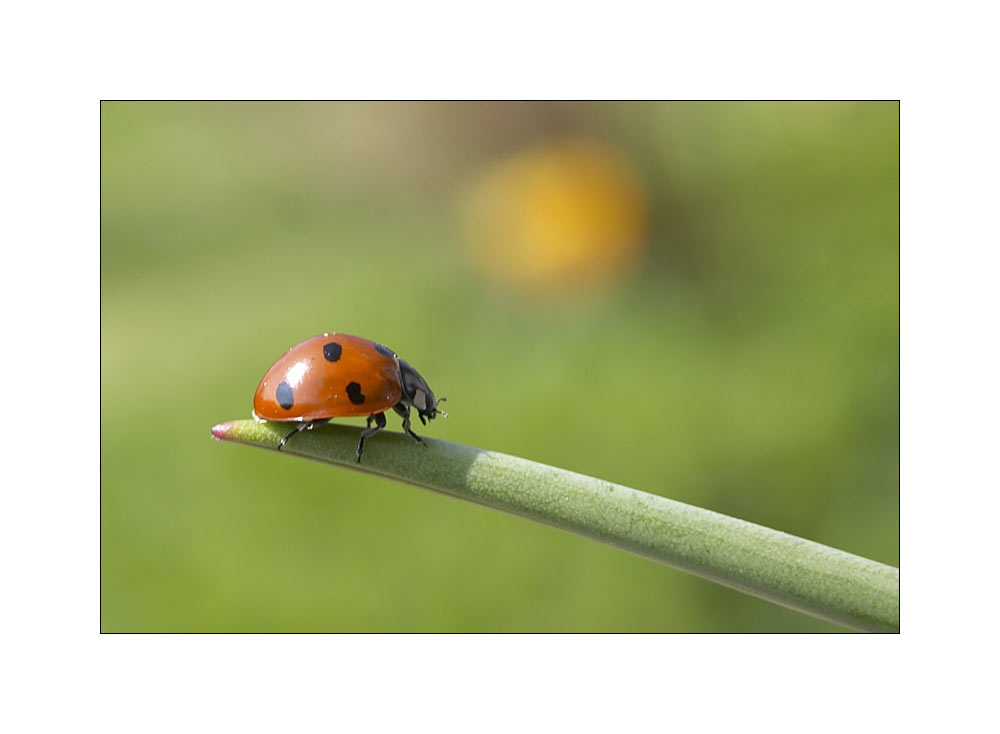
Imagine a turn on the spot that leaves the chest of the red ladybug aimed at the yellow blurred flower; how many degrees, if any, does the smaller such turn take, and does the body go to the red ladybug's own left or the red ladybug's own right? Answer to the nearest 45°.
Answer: approximately 45° to the red ladybug's own left

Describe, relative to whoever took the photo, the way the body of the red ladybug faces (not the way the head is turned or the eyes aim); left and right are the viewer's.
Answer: facing to the right of the viewer
